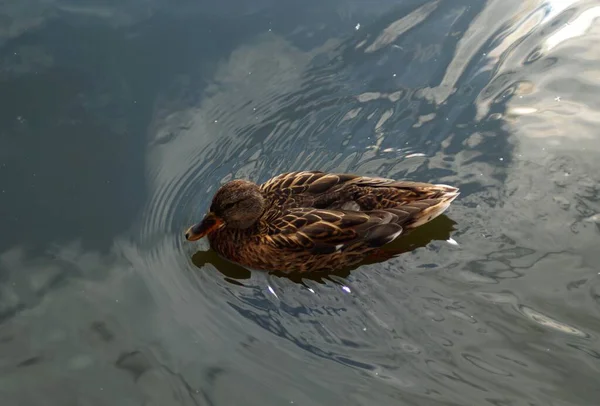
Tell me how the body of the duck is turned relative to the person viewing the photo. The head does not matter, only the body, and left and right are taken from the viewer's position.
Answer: facing to the left of the viewer
